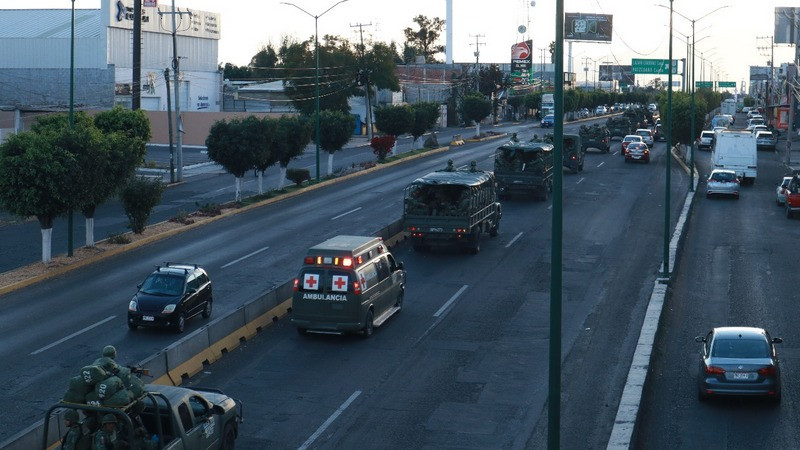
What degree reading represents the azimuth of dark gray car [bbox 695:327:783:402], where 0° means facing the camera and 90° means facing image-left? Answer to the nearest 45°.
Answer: approximately 180°

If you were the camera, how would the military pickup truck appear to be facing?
facing away from the viewer and to the right of the viewer

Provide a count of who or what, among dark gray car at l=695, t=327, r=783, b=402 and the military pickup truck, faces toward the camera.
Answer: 0

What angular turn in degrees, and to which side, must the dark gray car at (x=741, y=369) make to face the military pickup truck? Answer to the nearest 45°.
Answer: approximately 135° to its left

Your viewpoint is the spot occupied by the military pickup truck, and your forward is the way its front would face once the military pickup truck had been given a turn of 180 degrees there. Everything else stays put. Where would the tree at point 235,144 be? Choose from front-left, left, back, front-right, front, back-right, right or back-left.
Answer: back-right

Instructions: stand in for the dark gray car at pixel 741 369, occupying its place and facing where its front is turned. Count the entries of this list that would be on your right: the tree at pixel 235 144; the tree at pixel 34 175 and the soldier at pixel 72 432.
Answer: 0

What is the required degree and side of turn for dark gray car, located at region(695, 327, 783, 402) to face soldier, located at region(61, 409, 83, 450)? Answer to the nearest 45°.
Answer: approximately 135° to its left

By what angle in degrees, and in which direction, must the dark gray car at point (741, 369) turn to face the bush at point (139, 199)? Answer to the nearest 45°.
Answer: approximately 45° to its left

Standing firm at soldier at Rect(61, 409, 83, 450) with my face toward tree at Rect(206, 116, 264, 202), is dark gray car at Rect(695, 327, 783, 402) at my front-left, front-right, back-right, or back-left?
front-right

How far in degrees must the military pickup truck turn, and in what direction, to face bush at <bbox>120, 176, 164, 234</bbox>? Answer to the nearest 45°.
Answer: approximately 45° to its left

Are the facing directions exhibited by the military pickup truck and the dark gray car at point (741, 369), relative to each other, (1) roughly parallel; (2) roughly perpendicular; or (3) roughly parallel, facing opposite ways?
roughly parallel

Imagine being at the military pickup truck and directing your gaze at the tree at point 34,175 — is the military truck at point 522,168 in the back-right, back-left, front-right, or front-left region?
front-right
